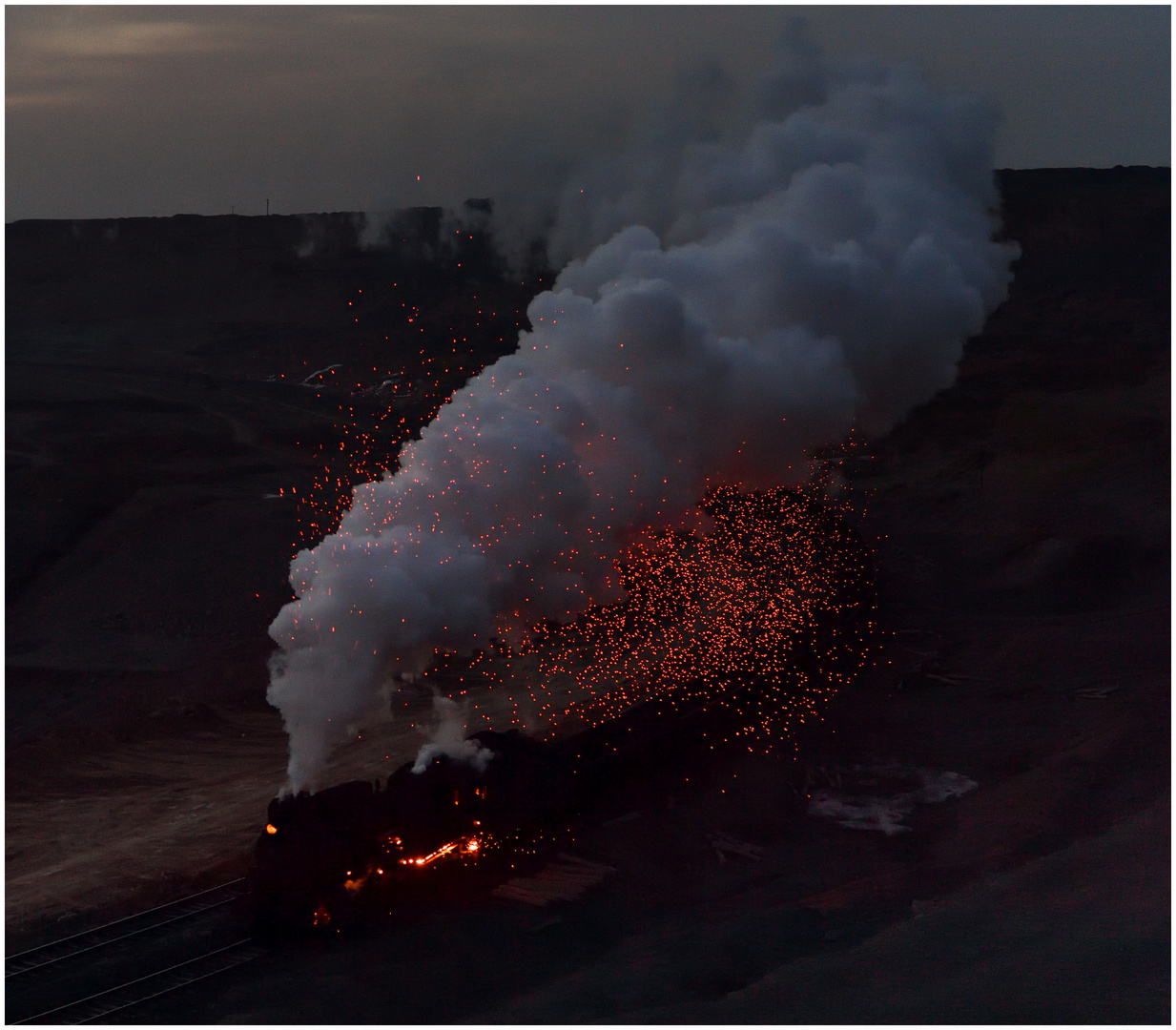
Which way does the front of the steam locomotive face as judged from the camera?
facing the viewer and to the left of the viewer

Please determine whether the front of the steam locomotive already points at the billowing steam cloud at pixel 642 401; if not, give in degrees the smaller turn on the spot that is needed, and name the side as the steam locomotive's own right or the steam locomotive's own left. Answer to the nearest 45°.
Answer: approximately 180°
